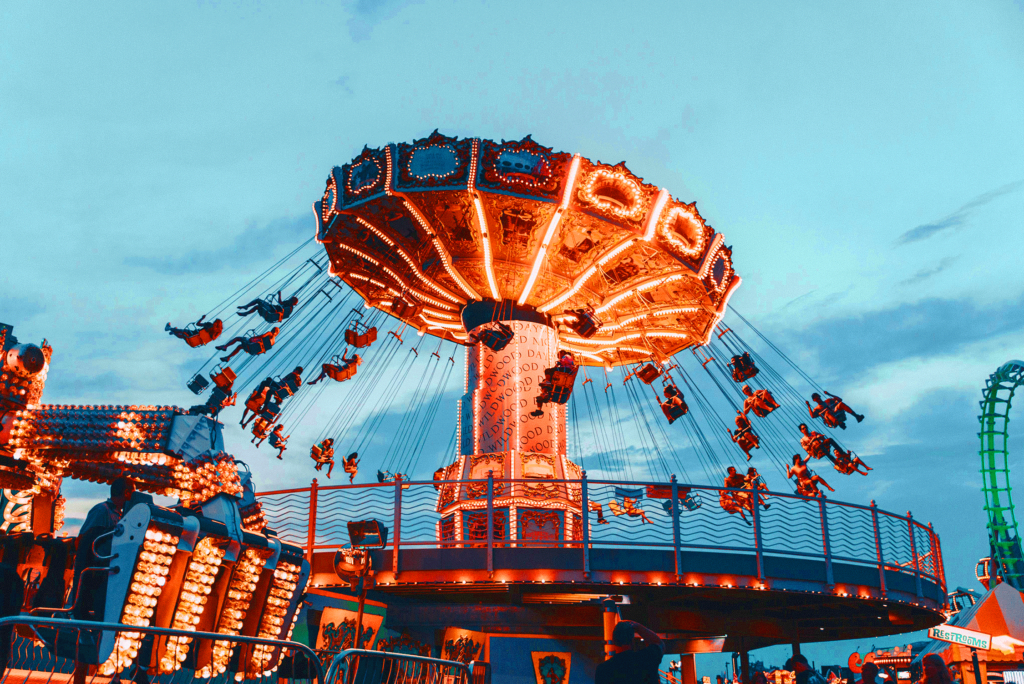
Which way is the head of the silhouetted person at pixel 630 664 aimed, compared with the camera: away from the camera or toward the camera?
away from the camera

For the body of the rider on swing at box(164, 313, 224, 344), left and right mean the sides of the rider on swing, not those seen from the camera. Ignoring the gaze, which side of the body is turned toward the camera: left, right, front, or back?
left

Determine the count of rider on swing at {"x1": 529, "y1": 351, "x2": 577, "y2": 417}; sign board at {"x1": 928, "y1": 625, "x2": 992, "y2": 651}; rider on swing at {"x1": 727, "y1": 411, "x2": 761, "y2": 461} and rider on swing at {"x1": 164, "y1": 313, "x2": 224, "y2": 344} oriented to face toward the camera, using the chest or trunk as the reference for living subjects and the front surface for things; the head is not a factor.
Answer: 2

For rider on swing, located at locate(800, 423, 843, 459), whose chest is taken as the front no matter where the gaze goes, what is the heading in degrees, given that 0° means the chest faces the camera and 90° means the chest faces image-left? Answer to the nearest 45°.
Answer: approximately 315°

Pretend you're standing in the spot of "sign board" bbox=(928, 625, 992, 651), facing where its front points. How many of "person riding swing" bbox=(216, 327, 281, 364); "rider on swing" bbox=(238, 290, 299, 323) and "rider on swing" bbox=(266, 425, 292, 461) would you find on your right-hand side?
3
